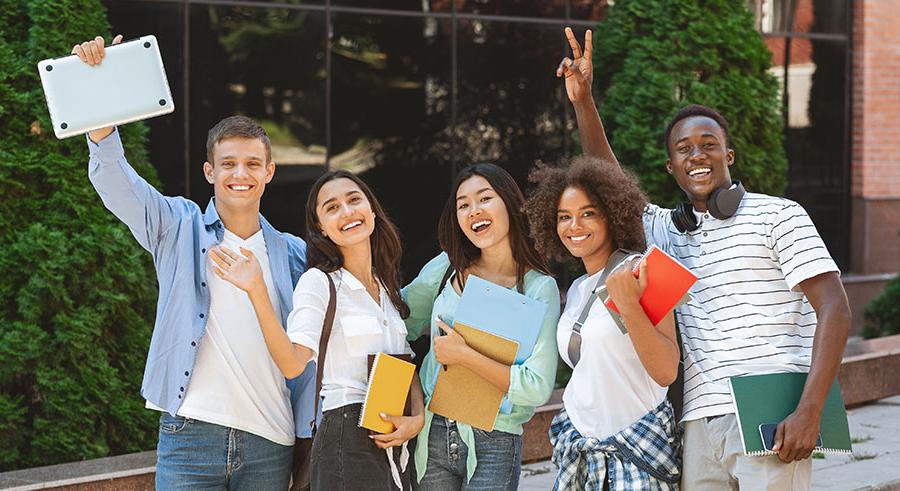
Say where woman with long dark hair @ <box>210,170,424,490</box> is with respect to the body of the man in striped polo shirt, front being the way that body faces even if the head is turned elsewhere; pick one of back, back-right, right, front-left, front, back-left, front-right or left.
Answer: front-right

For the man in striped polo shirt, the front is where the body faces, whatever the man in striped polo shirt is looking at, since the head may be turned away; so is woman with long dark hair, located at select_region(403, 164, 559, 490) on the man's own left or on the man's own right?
on the man's own right

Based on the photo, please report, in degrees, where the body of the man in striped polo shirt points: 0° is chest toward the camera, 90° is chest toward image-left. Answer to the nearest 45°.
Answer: approximately 45°

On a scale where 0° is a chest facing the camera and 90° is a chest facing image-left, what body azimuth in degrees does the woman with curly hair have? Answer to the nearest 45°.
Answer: approximately 45°
